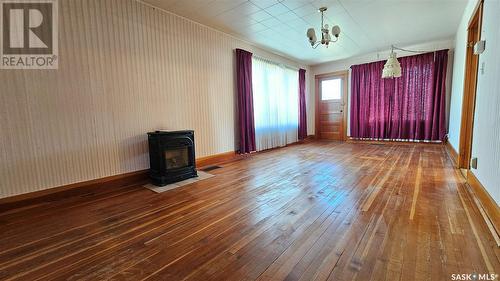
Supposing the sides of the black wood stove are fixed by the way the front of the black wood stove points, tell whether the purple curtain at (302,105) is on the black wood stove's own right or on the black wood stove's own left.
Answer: on the black wood stove's own left

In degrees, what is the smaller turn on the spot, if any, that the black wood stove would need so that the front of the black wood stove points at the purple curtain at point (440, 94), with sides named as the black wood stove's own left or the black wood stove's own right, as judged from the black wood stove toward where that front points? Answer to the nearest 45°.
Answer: approximately 45° to the black wood stove's own left

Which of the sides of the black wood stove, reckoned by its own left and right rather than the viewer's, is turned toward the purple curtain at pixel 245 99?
left

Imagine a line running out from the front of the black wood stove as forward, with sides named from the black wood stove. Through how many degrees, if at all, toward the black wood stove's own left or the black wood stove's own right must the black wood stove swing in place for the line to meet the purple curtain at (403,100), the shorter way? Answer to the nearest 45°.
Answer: approximately 45° to the black wood stove's own left

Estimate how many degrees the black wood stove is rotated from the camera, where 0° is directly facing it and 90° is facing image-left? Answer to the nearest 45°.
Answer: approximately 315°
